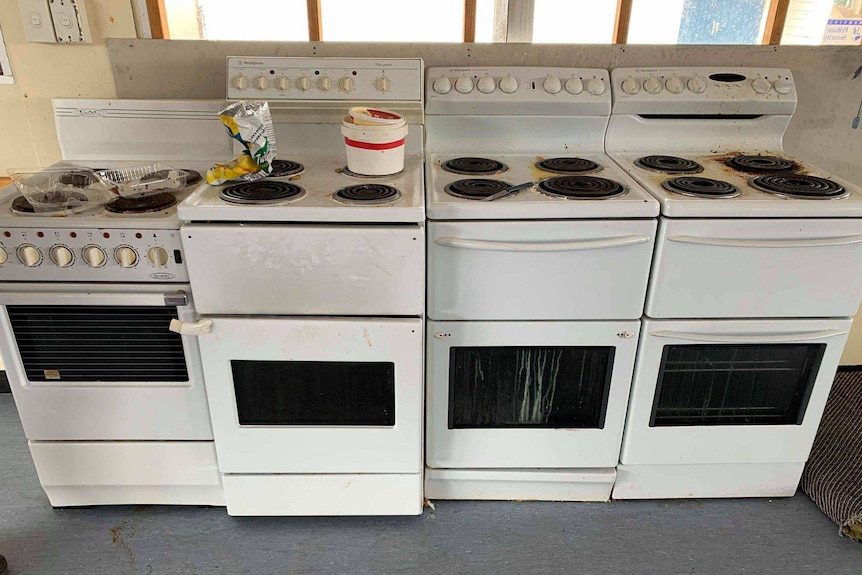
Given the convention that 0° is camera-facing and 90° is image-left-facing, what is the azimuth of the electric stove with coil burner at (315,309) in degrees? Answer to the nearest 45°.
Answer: approximately 0°

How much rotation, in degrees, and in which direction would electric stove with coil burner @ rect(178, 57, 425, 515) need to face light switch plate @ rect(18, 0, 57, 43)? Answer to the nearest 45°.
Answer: approximately 135° to its right

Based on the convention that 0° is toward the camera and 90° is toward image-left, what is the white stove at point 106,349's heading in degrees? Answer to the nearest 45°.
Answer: approximately 0°

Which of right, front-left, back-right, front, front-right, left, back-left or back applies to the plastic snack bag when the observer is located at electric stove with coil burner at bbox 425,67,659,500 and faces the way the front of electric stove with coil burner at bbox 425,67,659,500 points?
right

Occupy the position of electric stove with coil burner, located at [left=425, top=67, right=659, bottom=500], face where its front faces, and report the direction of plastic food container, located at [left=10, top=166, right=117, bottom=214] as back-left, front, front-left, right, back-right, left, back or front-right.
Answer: right

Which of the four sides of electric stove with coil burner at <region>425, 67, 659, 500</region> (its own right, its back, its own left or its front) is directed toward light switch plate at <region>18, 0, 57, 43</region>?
right
